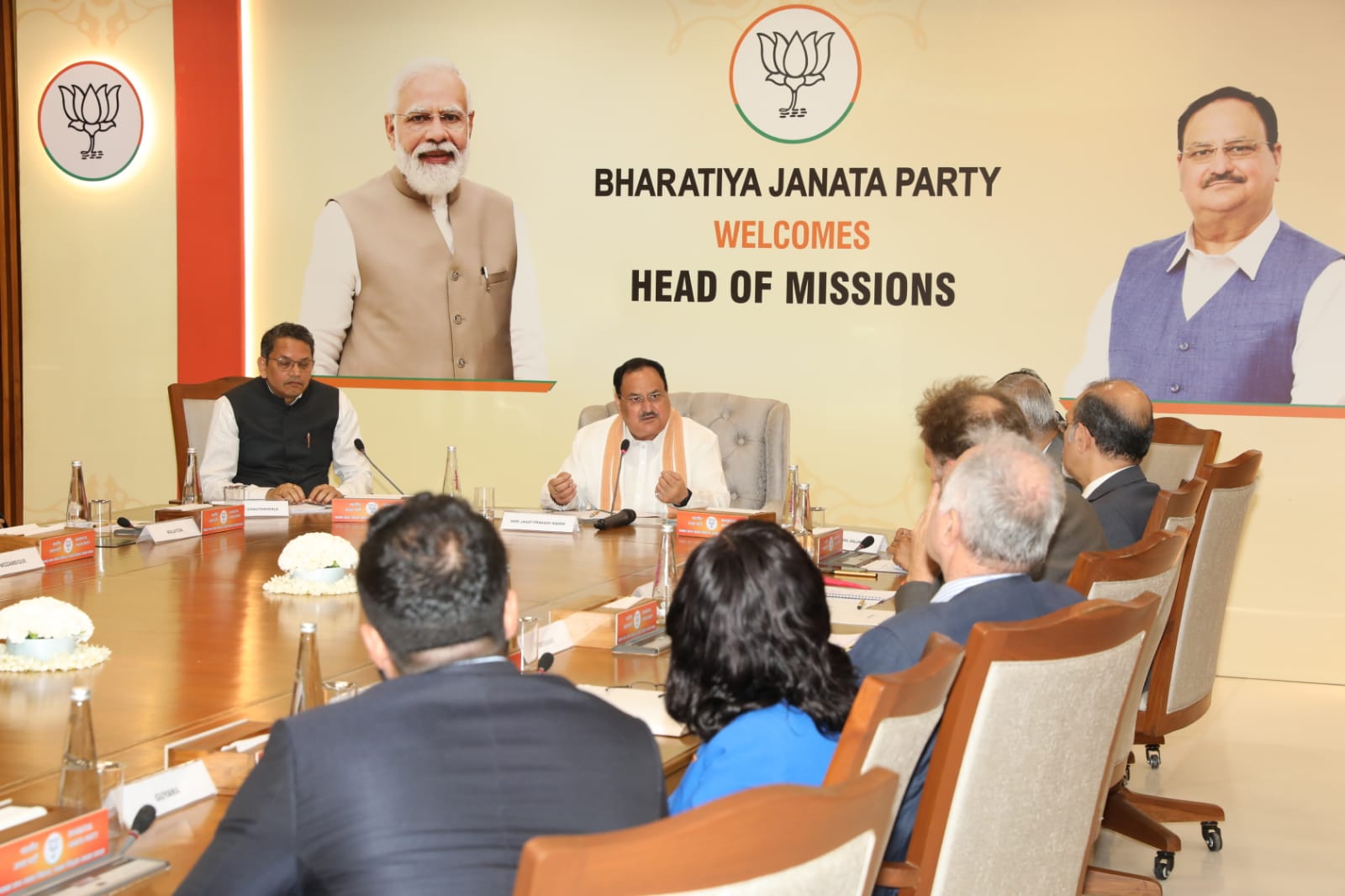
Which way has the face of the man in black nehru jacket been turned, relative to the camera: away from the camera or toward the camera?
toward the camera

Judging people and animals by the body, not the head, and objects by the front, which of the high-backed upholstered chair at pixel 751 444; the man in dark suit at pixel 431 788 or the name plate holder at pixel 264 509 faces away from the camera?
the man in dark suit

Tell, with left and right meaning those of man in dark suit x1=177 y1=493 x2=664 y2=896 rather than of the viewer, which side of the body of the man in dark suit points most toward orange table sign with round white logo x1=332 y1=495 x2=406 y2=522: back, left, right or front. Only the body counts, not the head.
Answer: front

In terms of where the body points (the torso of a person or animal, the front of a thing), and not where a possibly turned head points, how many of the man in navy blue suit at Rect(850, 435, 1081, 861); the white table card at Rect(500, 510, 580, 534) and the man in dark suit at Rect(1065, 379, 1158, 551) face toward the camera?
1

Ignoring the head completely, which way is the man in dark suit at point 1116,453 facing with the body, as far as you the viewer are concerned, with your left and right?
facing away from the viewer and to the left of the viewer

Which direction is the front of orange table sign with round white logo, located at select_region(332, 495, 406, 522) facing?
toward the camera

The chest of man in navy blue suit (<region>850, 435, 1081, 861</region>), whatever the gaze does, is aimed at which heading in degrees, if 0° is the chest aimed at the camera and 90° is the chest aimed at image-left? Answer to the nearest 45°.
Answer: approximately 135°

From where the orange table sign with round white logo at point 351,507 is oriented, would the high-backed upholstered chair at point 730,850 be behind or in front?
in front

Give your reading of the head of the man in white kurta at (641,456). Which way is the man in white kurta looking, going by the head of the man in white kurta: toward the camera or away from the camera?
toward the camera

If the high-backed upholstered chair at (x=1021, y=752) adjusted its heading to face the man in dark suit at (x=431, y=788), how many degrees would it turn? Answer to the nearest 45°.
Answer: approximately 90° to its left

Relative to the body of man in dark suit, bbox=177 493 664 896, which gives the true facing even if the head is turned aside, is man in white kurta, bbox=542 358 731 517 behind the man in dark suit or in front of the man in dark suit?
in front

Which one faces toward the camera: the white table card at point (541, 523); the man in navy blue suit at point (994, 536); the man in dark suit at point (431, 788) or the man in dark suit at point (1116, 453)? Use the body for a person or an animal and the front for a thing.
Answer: the white table card

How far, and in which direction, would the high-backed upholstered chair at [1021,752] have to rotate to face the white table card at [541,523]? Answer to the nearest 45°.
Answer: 0° — it already faces it

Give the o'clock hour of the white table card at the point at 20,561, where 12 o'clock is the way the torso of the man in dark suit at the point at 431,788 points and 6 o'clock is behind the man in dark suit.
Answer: The white table card is roughly at 11 o'clock from the man in dark suit.

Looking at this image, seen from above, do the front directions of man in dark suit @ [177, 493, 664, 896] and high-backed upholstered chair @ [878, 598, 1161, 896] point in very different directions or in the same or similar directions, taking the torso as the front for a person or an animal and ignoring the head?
same or similar directions

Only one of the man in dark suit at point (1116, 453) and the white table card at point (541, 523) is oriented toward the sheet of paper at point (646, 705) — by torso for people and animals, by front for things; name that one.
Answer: the white table card

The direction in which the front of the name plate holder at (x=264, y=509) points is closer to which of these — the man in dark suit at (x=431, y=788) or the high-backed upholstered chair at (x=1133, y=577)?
the man in dark suit

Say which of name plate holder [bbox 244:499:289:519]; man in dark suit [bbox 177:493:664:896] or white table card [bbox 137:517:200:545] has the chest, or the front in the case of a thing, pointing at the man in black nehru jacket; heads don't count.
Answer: the man in dark suit

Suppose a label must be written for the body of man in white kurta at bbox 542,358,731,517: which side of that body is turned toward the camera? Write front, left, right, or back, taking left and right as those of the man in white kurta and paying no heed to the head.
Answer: front

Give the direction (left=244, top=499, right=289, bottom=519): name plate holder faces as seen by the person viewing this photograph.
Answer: facing the viewer

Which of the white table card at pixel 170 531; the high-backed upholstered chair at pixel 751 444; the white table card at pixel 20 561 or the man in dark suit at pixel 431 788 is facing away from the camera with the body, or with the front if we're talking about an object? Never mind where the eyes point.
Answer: the man in dark suit

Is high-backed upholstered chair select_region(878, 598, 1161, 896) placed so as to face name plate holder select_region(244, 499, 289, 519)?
yes
